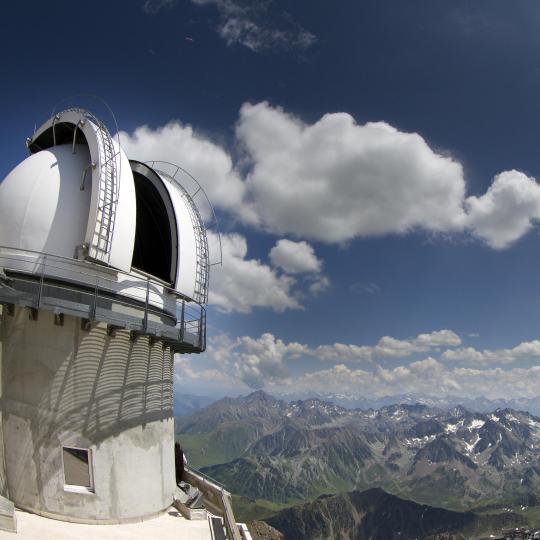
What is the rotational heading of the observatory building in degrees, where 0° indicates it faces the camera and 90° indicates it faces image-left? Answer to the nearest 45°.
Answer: approximately 315°
